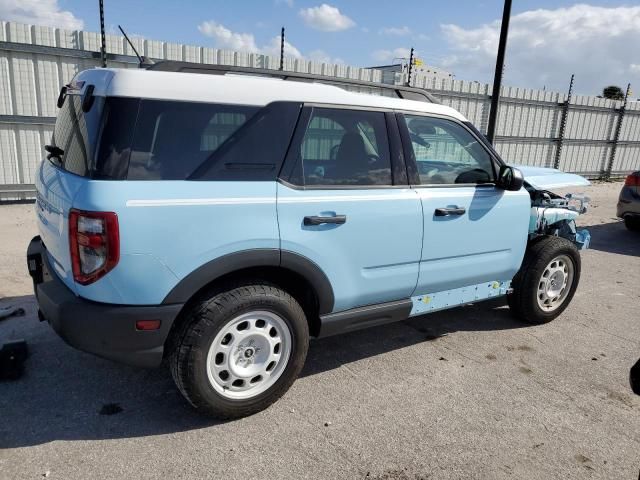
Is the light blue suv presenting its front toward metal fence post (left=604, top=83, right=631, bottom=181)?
yes

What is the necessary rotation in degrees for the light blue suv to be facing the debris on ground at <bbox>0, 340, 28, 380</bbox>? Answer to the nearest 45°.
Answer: approximately 135° to its left

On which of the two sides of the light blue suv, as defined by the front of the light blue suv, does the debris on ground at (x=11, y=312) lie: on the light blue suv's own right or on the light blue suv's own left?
on the light blue suv's own left

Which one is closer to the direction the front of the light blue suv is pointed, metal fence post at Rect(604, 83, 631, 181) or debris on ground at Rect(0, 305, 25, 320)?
the metal fence post

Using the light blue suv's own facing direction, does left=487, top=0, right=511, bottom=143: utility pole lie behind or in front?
in front

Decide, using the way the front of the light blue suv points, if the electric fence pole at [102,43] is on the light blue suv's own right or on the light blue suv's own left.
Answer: on the light blue suv's own left

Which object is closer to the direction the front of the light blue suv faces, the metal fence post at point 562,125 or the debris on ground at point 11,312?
the metal fence post

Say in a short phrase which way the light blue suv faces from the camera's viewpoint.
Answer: facing away from the viewer and to the right of the viewer

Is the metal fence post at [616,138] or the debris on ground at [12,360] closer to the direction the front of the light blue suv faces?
the metal fence post

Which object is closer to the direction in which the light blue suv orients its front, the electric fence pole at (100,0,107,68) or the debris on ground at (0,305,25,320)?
the electric fence pole
